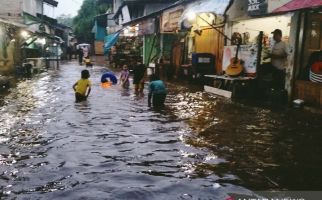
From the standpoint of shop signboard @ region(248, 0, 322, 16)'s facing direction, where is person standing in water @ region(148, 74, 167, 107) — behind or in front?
in front

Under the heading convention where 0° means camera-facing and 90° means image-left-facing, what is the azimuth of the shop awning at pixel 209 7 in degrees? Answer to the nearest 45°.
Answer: approximately 45°

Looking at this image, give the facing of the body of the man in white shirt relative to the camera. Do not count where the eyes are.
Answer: to the viewer's left

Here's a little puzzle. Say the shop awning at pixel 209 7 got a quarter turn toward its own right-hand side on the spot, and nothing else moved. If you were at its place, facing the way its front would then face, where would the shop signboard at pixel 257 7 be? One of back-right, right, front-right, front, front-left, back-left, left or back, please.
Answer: back

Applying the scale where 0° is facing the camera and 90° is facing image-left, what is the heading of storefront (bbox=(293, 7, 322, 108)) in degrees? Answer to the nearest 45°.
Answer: approximately 45°

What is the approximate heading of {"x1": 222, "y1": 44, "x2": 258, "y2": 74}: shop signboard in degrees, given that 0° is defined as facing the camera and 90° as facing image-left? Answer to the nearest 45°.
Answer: approximately 45°

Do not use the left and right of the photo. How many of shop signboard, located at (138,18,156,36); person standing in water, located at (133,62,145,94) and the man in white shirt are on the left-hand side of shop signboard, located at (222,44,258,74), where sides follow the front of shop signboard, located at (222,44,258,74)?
1

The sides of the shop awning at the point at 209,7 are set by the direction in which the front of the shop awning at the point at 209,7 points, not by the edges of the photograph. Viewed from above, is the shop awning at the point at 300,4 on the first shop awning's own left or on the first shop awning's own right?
on the first shop awning's own left

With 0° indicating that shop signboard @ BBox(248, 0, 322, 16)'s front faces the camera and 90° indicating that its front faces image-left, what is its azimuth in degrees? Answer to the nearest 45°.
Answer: approximately 45°
